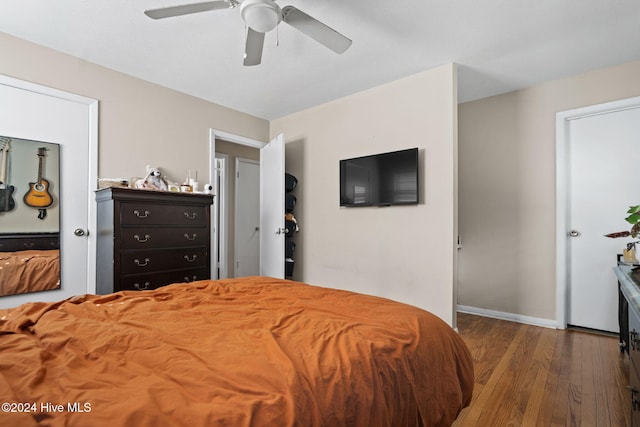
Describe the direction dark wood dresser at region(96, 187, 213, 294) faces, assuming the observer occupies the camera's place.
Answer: facing the viewer and to the right of the viewer

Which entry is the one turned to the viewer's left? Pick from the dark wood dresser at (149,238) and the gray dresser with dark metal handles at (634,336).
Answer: the gray dresser with dark metal handles at (634,336)

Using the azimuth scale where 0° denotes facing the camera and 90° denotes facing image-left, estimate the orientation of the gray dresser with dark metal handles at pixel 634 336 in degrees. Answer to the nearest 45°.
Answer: approximately 90°

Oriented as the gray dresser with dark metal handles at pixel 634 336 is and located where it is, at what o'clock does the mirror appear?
The mirror is roughly at 11 o'clock from the gray dresser with dark metal handles.

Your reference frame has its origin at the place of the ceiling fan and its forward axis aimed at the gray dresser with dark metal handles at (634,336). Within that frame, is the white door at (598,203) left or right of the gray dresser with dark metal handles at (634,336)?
left

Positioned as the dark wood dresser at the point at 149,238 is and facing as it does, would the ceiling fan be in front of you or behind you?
in front

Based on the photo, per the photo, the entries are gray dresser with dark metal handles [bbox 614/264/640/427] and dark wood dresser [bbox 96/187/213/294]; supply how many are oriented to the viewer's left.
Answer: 1

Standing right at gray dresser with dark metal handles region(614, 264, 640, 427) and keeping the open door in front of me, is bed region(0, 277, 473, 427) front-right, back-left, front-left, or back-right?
front-left

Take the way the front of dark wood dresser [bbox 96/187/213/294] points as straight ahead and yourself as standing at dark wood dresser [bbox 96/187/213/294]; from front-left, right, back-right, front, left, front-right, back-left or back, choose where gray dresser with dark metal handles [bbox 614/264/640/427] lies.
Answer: front

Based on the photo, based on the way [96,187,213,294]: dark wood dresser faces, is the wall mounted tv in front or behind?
in front

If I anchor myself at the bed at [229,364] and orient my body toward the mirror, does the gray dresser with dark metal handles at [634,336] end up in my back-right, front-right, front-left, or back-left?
back-right

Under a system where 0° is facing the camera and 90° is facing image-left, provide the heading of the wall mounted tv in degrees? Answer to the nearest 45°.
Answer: approximately 45°

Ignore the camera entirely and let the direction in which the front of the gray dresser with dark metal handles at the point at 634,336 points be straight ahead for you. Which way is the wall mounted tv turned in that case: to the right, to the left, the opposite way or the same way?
to the left
